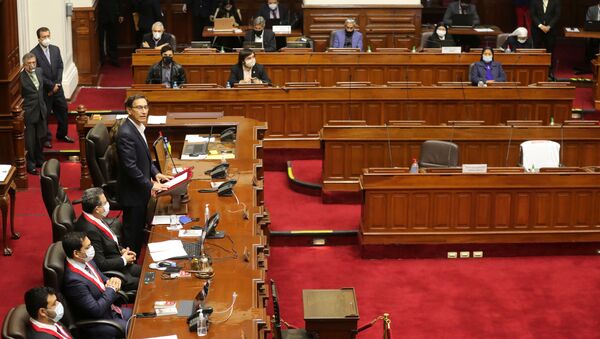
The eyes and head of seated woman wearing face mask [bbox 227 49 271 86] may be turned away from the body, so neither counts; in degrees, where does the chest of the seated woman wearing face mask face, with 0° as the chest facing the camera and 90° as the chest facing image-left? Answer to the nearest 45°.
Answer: approximately 0°

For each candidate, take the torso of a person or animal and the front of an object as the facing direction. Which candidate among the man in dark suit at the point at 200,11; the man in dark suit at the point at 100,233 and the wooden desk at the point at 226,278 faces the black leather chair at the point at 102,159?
the man in dark suit at the point at 200,11

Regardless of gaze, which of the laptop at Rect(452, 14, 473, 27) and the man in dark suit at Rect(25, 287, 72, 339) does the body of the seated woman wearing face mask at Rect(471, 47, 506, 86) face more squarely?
the man in dark suit

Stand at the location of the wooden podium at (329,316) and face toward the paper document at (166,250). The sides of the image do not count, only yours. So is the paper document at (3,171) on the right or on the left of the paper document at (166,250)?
right

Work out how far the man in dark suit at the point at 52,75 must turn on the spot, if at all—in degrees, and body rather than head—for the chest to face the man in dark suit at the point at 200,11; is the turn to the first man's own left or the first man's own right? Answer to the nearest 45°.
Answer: approximately 90° to the first man's own left

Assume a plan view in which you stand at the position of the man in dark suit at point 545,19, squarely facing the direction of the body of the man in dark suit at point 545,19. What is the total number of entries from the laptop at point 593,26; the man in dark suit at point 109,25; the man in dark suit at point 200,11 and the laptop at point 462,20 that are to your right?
3

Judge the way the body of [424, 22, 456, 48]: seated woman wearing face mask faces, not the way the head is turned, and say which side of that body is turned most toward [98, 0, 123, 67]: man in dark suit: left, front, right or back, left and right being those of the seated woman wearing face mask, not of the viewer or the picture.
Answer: right
